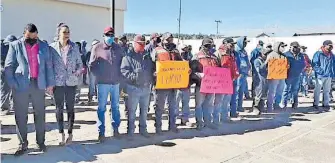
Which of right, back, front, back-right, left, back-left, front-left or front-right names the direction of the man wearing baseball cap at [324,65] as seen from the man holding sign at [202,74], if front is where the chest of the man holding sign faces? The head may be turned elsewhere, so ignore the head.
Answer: left

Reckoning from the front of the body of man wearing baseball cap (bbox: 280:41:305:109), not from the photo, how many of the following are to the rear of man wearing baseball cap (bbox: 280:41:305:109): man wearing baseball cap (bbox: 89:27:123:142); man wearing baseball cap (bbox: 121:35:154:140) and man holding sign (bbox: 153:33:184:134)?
0

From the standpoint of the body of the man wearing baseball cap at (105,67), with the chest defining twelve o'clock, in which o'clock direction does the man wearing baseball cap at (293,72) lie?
the man wearing baseball cap at (293,72) is roughly at 8 o'clock from the man wearing baseball cap at (105,67).

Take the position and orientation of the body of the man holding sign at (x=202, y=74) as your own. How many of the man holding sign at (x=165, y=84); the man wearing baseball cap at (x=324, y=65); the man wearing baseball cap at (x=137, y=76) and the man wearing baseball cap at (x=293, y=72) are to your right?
2

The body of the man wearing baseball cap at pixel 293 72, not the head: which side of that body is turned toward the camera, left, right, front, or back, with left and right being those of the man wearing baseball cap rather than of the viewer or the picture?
front

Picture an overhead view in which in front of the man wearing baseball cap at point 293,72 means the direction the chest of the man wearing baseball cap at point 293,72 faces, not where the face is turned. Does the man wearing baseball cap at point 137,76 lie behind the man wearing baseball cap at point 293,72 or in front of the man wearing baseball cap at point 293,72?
in front

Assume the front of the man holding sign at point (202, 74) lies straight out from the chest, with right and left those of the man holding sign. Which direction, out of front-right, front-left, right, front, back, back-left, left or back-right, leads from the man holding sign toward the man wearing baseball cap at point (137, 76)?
right

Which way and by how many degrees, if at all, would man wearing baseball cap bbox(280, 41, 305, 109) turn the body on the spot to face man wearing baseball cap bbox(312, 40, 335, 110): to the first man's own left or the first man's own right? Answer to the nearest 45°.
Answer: approximately 90° to the first man's own left

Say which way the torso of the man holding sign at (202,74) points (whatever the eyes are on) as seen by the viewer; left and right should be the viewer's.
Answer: facing the viewer and to the right of the viewer

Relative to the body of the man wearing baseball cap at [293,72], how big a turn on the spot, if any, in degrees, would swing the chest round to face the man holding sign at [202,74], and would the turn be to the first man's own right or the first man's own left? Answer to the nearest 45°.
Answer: approximately 45° to the first man's own right

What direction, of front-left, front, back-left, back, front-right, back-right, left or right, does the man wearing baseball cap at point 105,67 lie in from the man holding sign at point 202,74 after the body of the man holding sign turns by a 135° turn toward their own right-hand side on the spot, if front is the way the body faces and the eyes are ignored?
front-left

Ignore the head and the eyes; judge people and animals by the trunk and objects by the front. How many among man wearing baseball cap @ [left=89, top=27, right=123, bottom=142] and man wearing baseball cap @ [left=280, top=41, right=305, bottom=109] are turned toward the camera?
2

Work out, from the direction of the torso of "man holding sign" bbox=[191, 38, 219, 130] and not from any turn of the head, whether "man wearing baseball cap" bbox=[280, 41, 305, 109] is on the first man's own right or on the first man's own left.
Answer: on the first man's own left

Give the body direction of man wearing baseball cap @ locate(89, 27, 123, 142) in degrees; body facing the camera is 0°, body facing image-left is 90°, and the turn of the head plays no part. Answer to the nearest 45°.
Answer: approximately 0°
